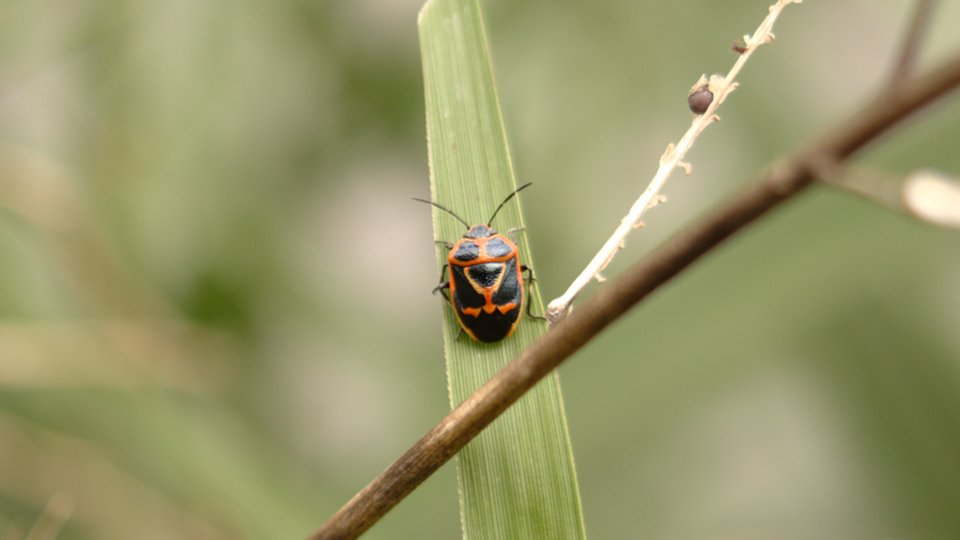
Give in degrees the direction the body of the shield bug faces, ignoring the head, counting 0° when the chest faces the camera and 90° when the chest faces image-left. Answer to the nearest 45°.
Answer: approximately 180°
